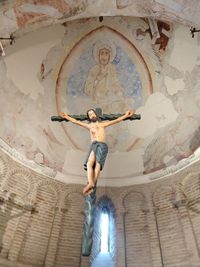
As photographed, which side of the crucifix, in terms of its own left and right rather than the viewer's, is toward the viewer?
front
